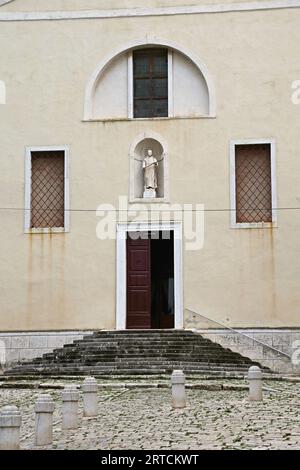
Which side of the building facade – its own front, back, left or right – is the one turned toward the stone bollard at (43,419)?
front

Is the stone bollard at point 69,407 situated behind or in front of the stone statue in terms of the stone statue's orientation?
in front

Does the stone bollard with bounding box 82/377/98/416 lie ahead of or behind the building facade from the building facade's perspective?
ahead

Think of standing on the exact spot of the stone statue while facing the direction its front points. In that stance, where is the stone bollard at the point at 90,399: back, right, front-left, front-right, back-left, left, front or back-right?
front

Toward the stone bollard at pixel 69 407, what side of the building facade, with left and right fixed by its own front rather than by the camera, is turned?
front

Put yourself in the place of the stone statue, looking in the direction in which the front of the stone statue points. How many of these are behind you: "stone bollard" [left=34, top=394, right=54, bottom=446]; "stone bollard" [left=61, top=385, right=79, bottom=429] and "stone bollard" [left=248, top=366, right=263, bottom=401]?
0

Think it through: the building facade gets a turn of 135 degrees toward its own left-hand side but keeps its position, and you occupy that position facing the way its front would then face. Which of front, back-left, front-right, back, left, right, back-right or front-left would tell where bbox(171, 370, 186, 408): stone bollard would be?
back-right

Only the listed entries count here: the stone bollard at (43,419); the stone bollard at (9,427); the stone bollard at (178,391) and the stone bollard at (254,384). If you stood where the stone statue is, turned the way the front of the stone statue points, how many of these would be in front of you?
4

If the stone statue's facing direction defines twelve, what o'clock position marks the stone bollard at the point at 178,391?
The stone bollard is roughly at 12 o'clock from the stone statue.

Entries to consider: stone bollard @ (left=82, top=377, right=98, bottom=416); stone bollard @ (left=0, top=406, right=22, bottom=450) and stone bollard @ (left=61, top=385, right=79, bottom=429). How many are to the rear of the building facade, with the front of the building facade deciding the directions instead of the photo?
0

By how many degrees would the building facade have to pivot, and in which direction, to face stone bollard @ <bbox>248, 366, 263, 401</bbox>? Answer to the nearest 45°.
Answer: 0° — it already faces it

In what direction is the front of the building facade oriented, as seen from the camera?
facing the viewer

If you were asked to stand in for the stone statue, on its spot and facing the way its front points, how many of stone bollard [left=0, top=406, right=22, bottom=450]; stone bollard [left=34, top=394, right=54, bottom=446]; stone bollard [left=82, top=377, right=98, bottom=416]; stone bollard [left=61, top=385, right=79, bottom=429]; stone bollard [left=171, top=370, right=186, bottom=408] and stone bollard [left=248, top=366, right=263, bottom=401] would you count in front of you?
6

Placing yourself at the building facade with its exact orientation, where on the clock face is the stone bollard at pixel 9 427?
The stone bollard is roughly at 12 o'clock from the building facade.

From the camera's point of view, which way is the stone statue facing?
toward the camera
